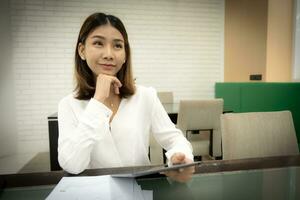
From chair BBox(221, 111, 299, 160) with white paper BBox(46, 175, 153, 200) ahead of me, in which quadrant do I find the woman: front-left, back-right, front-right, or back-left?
front-right

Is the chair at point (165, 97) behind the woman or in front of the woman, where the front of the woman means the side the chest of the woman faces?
behind

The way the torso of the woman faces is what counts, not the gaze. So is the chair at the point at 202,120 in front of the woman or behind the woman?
behind

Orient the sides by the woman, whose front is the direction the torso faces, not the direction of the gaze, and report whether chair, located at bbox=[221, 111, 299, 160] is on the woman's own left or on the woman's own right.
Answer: on the woman's own left

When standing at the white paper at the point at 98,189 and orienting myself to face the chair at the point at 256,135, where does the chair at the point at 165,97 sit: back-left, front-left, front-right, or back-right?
front-left

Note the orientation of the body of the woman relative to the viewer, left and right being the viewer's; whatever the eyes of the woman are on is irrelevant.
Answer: facing the viewer
